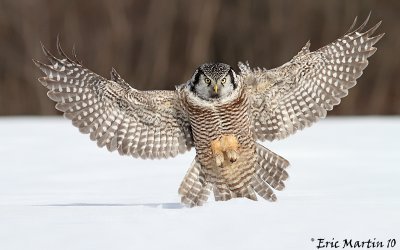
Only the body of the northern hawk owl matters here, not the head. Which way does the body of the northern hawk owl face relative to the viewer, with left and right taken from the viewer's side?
facing the viewer
